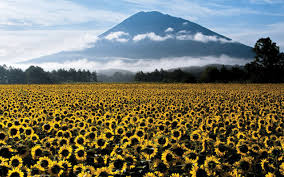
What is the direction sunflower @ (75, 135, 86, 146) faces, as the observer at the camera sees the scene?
facing the viewer

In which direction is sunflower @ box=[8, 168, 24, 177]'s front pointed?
toward the camera

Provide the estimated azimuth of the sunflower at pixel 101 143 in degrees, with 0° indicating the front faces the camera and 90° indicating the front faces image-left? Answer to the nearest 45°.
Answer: approximately 0°

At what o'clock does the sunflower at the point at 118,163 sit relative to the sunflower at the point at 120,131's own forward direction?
the sunflower at the point at 118,163 is roughly at 12 o'clock from the sunflower at the point at 120,131.

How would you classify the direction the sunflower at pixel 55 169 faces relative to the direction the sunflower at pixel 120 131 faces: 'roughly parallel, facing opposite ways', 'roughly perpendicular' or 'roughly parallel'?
roughly parallel

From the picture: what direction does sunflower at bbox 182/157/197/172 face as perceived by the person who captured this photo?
facing the viewer and to the left of the viewer

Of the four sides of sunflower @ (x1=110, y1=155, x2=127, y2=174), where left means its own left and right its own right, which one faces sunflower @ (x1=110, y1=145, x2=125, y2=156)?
back

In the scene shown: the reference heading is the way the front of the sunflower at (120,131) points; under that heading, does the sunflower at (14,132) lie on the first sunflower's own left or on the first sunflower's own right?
on the first sunflower's own right

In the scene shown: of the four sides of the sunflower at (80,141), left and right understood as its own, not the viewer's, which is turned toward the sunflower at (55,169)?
front

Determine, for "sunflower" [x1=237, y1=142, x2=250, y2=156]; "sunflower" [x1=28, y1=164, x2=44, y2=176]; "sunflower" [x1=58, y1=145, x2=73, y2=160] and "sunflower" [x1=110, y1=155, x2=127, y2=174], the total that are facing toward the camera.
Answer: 4

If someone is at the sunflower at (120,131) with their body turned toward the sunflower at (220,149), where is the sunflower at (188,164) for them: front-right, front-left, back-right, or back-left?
front-right

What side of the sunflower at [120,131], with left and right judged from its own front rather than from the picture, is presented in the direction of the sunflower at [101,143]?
front

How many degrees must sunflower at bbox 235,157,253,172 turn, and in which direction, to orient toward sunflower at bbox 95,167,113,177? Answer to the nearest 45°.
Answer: approximately 45° to its right
